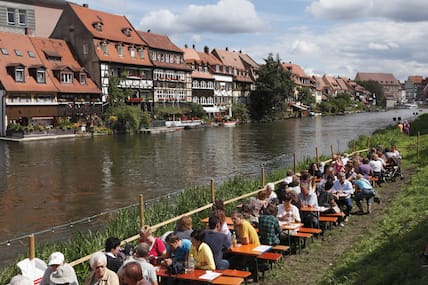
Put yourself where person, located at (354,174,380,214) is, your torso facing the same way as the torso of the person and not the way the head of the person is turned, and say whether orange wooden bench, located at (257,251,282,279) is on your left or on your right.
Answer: on your left

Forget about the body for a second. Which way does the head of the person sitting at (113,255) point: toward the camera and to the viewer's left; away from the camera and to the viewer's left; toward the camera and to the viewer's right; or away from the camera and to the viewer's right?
away from the camera and to the viewer's right

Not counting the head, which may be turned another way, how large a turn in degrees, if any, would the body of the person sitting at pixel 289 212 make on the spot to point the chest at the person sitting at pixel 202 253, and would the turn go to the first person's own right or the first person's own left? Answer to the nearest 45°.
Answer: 0° — they already face them

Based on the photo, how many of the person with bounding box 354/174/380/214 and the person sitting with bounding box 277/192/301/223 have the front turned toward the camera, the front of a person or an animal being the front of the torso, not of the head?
1
